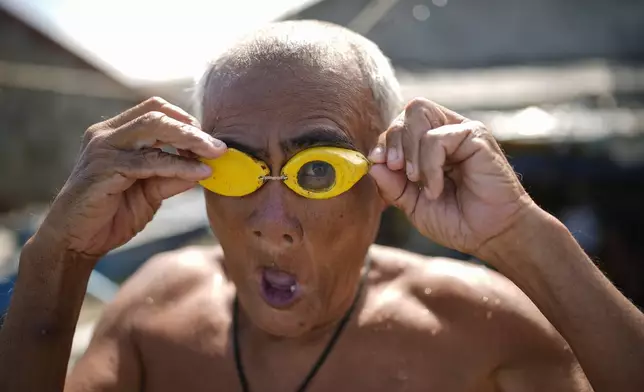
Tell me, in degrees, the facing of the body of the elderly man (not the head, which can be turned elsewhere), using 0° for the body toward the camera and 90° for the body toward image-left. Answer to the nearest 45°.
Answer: approximately 0°
